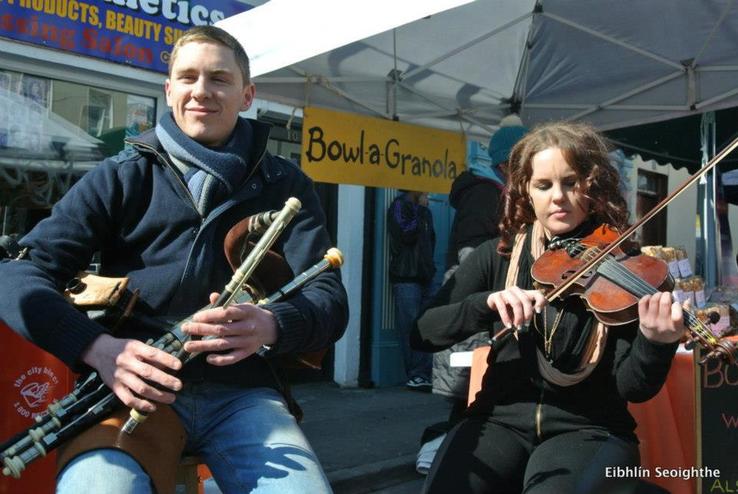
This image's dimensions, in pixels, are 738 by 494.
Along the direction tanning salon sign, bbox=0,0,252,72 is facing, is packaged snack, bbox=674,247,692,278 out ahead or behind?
ahead

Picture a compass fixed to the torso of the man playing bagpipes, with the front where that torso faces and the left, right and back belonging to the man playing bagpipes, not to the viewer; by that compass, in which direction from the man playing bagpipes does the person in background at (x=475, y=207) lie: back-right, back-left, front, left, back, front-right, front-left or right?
back-left

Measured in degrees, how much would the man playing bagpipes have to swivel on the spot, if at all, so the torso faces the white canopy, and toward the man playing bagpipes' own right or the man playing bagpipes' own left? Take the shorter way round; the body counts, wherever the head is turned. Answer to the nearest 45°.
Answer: approximately 135° to the man playing bagpipes' own left

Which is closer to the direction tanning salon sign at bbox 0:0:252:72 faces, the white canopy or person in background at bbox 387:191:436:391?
the white canopy

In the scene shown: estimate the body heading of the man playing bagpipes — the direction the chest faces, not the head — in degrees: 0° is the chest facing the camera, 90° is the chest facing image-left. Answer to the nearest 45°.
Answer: approximately 0°

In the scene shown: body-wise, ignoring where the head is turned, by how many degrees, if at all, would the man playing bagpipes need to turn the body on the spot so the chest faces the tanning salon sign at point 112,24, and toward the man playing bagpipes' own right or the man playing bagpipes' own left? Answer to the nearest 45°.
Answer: approximately 180°

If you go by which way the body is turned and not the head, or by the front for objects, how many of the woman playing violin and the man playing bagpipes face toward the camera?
2

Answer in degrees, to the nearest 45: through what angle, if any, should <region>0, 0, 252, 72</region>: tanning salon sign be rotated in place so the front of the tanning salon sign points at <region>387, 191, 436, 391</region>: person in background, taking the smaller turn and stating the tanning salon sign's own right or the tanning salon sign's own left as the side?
approximately 90° to the tanning salon sign's own left

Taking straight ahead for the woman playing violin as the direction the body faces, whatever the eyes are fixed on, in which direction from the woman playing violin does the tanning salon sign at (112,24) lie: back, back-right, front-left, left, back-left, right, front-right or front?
back-right

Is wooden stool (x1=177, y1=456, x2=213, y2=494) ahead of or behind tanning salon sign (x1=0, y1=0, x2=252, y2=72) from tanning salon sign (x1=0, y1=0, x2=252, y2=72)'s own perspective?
ahead

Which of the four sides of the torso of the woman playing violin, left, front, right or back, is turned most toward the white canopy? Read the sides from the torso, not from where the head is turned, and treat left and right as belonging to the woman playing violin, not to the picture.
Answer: back
